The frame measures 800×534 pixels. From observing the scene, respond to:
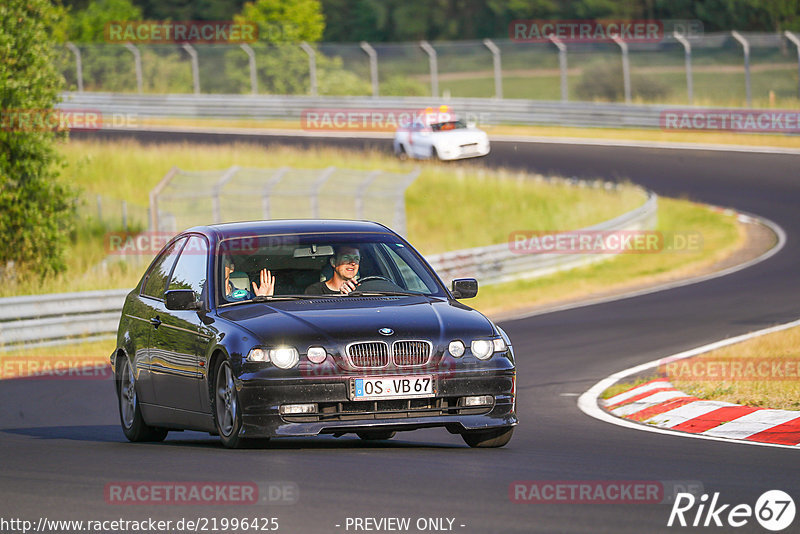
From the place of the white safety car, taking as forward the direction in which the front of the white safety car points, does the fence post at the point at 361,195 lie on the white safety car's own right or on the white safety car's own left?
on the white safety car's own right

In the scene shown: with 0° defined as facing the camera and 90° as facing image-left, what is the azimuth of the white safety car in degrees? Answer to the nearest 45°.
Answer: approximately 315°

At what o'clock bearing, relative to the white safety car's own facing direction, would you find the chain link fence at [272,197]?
The chain link fence is roughly at 2 o'clock from the white safety car.

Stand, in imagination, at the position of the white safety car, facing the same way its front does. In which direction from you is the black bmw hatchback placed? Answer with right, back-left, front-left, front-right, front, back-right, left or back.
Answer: front-right

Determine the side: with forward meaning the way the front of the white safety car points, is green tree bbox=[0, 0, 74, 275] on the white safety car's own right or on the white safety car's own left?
on the white safety car's own right

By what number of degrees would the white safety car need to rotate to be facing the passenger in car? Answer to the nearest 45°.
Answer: approximately 45° to its right

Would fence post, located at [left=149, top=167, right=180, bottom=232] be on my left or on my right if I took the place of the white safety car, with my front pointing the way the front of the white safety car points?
on my right

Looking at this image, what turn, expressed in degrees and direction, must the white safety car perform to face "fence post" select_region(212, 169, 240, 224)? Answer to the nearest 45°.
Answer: approximately 45° to its right

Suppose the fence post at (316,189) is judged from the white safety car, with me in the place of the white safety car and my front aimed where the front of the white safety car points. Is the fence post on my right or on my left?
on my right
